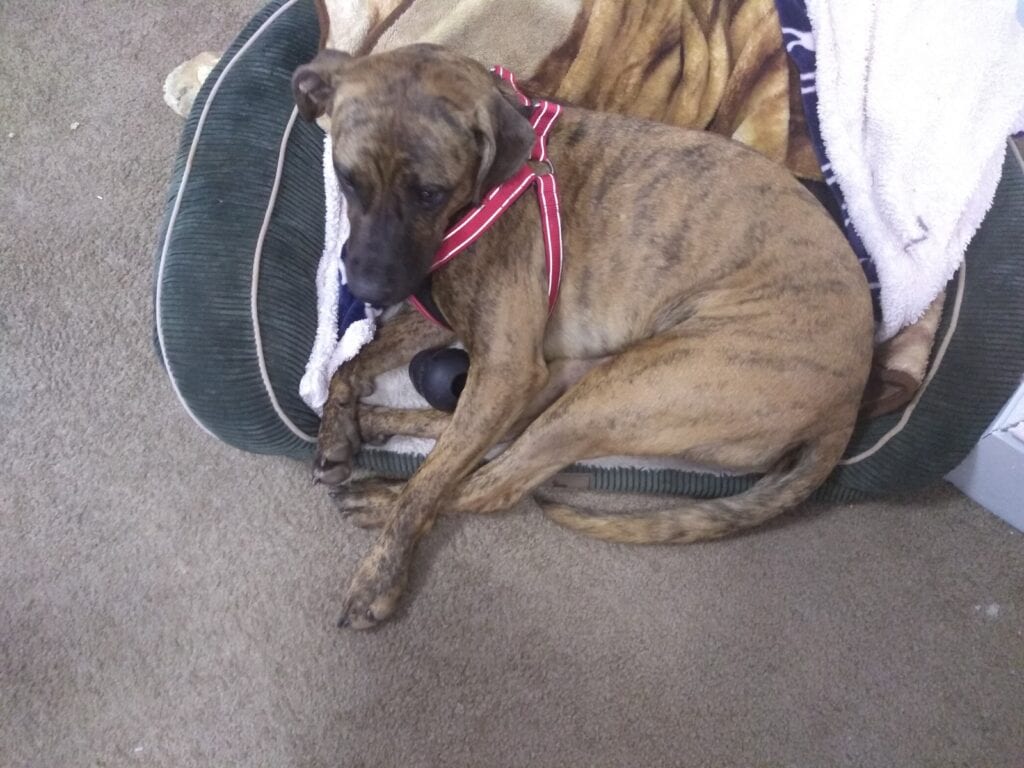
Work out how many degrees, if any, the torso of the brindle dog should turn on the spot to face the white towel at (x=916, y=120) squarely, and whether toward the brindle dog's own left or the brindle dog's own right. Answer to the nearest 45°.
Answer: approximately 135° to the brindle dog's own right

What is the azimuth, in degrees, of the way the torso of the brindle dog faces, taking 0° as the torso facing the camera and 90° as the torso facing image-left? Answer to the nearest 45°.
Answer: approximately 90°
